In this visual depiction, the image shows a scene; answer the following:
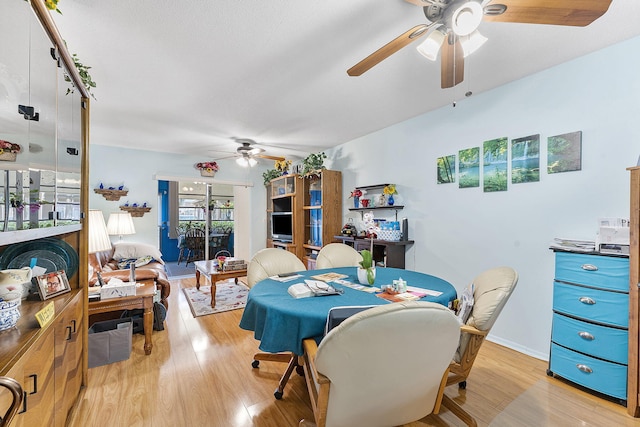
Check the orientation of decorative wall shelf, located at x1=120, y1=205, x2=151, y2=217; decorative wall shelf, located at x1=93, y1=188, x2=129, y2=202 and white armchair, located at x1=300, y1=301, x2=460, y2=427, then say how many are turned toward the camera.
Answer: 2

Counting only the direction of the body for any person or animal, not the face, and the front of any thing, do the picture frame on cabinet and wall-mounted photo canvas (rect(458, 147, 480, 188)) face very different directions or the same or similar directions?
very different directions

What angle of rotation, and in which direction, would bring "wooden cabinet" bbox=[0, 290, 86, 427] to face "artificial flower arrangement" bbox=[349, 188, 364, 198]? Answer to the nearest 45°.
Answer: approximately 45° to its left

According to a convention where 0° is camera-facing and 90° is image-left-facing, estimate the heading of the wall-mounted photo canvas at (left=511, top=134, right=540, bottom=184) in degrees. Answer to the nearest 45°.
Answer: approximately 45°

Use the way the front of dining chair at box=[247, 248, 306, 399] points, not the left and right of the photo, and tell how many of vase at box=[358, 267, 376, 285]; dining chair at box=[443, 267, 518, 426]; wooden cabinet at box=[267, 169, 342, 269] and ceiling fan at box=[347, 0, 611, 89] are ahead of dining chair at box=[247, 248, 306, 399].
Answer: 3

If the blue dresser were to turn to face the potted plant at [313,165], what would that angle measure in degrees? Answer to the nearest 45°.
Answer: approximately 45° to its right

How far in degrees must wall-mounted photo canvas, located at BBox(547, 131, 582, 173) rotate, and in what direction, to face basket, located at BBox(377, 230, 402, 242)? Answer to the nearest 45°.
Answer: approximately 45° to its right

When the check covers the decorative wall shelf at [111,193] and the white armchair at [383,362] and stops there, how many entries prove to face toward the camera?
1

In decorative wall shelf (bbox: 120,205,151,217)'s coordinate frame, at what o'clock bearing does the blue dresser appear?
The blue dresser is roughly at 11 o'clock from the decorative wall shelf.

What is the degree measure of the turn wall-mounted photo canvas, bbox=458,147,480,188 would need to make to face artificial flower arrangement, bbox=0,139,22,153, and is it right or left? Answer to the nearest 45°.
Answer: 0° — it already faces it

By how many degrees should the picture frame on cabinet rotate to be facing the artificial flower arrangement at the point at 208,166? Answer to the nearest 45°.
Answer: approximately 90° to its left

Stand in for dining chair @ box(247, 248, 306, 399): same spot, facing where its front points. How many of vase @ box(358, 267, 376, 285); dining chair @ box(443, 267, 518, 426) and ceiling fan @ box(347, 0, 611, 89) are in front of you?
3
